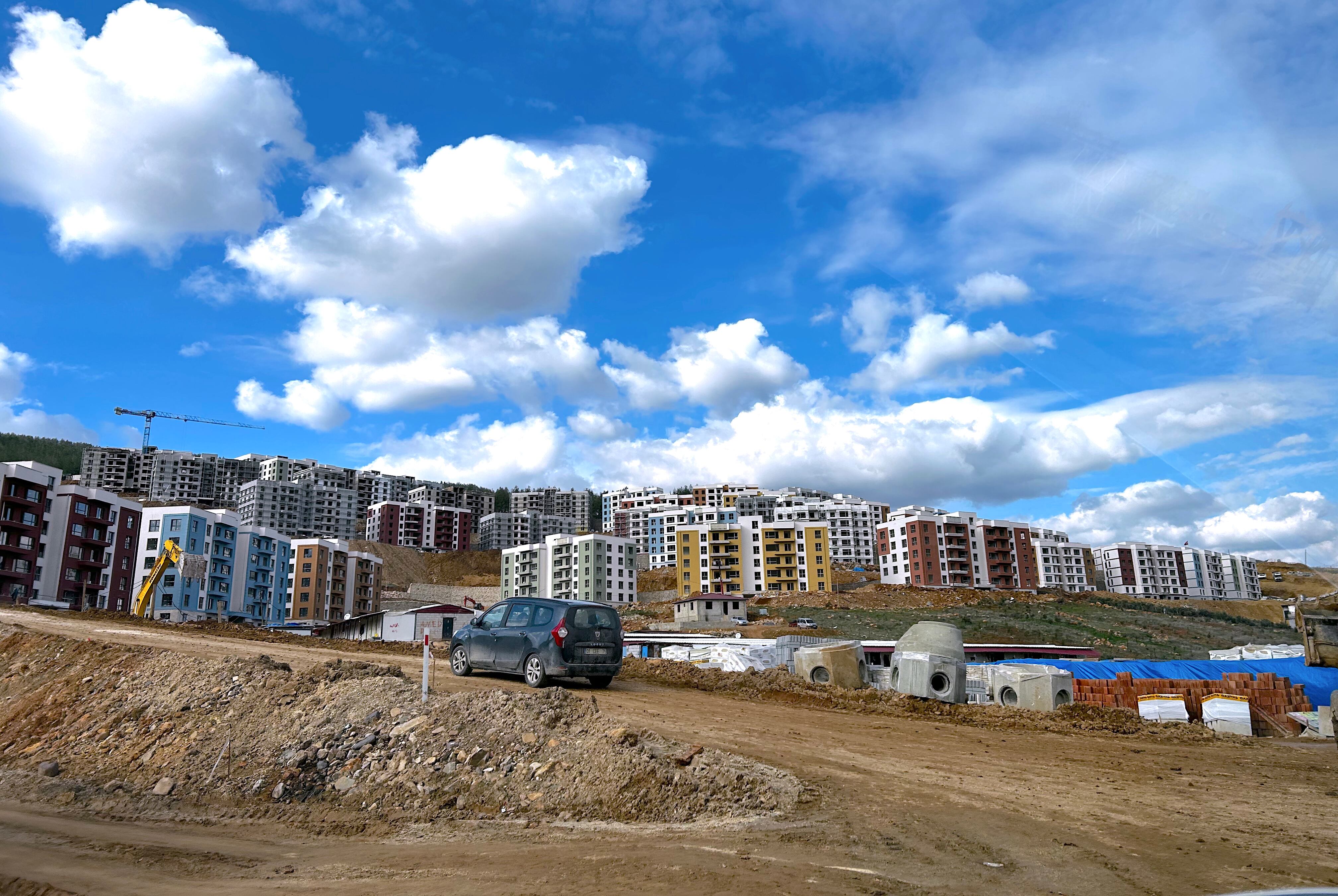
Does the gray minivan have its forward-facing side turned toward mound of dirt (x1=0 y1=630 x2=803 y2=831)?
no

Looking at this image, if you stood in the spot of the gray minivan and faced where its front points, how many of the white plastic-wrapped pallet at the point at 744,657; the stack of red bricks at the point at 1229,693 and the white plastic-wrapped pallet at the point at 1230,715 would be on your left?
0

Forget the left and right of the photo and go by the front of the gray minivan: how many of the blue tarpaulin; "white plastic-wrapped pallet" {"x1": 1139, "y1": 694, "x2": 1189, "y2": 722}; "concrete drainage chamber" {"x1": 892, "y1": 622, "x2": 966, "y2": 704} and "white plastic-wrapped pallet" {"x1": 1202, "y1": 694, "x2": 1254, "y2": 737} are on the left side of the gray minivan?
0

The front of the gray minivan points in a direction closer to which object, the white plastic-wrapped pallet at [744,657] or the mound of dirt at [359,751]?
the white plastic-wrapped pallet

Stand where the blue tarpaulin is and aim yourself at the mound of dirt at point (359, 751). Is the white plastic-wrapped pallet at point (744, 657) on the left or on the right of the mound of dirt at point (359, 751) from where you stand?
right

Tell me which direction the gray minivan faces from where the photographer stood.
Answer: facing away from the viewer and to the left of the viewer

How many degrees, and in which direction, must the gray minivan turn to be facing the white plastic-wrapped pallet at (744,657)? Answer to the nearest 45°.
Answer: approximately 90° to its right

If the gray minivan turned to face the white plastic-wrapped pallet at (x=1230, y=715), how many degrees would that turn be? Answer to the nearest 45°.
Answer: approximately 135° to its right

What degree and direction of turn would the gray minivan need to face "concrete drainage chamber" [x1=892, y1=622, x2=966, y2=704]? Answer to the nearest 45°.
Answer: approximately 135° to its right

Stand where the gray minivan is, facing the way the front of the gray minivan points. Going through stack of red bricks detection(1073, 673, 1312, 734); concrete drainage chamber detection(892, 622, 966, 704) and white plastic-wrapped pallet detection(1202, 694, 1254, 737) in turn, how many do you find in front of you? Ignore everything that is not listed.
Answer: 0

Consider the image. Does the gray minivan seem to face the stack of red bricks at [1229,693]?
no
